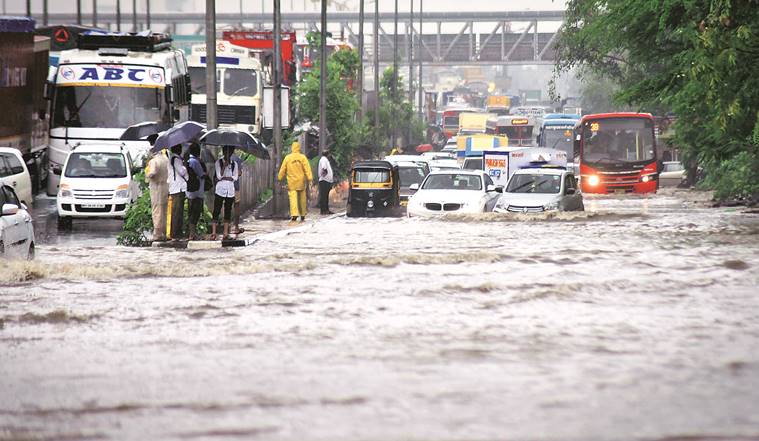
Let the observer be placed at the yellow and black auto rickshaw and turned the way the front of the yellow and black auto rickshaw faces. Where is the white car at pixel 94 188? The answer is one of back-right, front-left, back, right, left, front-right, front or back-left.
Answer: front-right

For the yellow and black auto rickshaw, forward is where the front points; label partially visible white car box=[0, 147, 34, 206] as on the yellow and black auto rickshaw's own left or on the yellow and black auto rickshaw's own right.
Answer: on the yellow and black auto rickshaw's own right

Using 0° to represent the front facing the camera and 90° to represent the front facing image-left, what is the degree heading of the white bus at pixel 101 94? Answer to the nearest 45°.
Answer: approximately 0°

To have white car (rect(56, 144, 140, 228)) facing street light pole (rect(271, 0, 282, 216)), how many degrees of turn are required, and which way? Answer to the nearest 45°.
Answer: approximately 135° to its left

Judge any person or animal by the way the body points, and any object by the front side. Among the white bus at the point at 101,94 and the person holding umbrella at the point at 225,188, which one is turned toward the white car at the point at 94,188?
the white bus

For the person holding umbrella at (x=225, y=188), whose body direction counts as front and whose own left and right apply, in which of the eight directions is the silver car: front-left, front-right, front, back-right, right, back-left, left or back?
back-left

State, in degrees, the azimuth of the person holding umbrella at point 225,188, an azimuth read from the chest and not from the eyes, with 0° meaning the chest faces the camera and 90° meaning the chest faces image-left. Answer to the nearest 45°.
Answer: approximately 0°

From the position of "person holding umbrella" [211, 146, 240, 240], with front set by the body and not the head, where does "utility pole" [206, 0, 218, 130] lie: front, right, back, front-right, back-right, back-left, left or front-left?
back

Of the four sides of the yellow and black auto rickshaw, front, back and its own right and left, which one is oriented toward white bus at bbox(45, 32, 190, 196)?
right

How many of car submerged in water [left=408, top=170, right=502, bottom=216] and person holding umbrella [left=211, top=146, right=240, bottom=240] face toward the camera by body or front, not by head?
2
